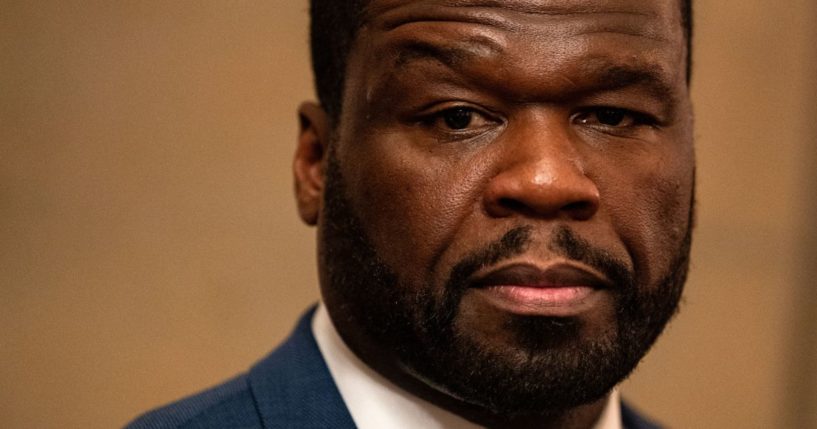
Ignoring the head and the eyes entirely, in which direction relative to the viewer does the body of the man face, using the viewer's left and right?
facing the viewer and to the right of the viewer

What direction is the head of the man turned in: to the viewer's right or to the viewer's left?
to the viewer's right
